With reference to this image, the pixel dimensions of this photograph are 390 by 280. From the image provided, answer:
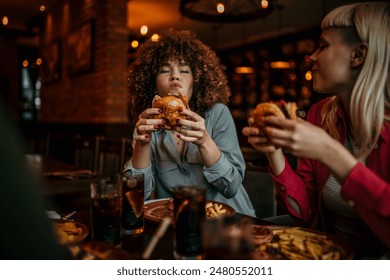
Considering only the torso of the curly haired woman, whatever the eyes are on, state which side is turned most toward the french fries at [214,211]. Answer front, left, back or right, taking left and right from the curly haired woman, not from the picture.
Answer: front

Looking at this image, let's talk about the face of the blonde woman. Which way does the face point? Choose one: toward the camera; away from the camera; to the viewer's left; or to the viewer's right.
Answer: to the viewer's left

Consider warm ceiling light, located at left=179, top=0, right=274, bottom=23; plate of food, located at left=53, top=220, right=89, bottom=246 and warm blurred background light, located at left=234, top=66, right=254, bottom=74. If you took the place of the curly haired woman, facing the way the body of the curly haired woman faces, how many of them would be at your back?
2

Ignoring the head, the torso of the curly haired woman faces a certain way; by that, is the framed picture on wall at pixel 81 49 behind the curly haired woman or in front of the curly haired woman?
behind

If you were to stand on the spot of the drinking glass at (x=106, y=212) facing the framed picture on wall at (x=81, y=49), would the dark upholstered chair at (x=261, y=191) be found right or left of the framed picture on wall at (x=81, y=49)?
right

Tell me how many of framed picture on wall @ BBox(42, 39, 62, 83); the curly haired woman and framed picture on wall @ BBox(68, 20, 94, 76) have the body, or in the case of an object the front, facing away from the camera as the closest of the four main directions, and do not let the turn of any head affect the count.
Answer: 0

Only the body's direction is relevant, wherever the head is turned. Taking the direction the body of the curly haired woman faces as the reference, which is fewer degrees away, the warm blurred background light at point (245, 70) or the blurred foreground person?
the blurred foreground person

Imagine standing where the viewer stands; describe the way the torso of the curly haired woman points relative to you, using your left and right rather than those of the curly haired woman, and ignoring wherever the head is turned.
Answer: facing the viewer

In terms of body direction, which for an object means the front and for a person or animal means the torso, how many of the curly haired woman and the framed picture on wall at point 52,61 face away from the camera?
0
